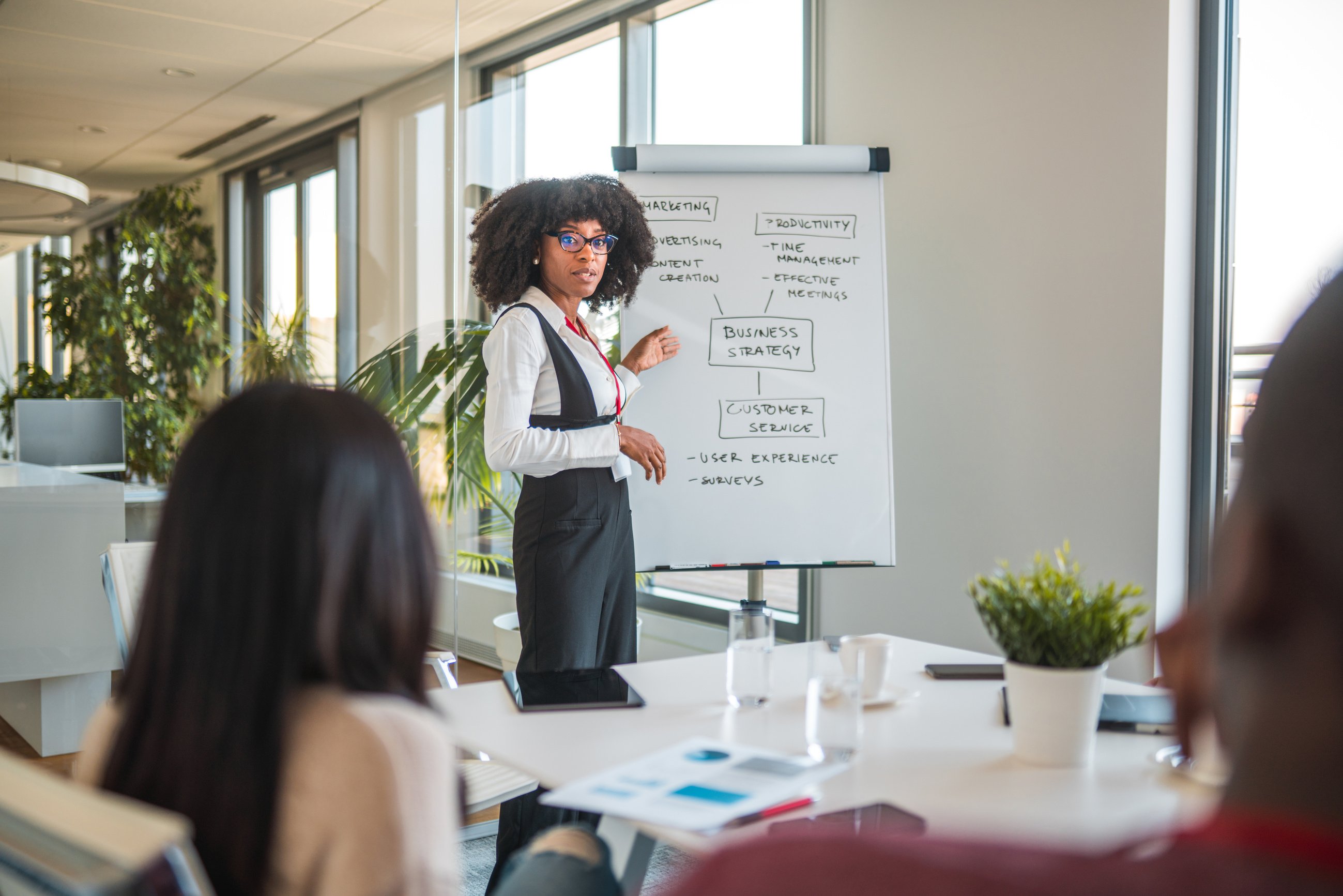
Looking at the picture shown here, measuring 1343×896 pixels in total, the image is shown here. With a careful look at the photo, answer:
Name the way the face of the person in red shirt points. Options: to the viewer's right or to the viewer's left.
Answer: to the viewer's left

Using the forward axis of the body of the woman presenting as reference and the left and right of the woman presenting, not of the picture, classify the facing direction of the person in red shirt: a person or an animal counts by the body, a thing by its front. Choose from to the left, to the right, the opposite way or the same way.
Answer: the opposite way

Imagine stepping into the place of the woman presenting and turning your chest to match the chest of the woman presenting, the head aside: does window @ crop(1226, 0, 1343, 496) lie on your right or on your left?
on your left

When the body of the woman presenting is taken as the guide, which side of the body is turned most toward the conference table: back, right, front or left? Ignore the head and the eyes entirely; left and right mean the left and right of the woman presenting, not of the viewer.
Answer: front

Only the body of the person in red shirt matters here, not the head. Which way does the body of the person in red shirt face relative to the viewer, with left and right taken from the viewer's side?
facing away from the viewer and to the left of the viewer

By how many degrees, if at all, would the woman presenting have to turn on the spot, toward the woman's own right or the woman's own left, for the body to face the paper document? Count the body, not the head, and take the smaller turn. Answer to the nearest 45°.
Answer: approximately 45° to the woman's own right

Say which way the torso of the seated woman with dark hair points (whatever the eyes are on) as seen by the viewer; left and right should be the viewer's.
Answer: facing away from the viewer and to the right of the viewer

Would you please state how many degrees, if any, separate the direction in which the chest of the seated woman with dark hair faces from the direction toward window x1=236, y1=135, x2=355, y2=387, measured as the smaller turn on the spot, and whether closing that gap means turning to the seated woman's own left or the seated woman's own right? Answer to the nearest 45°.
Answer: approximately 45° to the seated woman's own left

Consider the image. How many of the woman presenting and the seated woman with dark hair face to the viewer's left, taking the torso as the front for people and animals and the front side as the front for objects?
0
